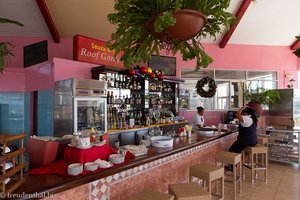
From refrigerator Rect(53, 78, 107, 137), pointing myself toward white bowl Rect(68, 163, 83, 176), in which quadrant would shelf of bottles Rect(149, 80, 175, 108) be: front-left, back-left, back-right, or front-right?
back-left

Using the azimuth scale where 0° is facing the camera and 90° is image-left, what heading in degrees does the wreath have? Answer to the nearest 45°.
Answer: approximately 0°

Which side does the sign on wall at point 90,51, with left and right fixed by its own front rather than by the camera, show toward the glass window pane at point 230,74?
left

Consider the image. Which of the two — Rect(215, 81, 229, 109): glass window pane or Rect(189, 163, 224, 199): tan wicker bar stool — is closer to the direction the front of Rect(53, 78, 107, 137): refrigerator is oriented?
the tan wicker bar stool

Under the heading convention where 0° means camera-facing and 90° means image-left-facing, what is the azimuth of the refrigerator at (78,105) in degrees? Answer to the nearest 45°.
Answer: approximately 315°

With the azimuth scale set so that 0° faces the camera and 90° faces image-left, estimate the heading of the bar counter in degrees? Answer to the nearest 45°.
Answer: approximately 315°
